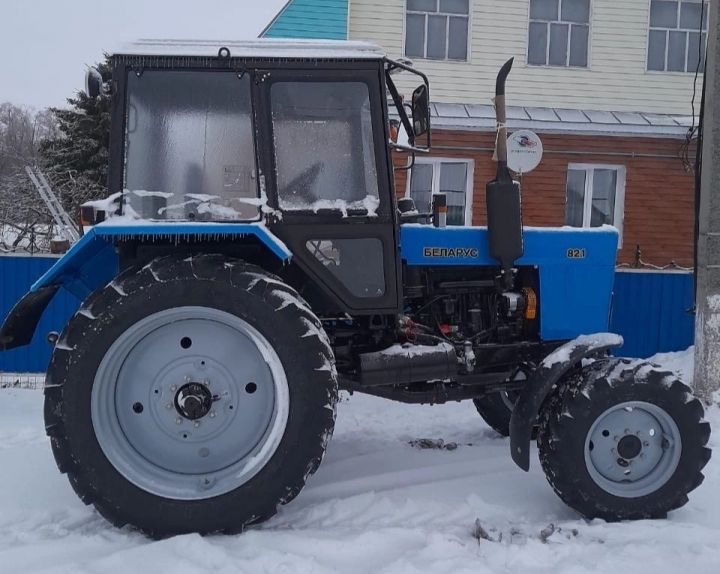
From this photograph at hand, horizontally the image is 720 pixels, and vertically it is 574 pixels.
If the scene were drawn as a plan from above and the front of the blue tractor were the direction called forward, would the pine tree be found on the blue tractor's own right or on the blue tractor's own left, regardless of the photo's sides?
on the blue tractor's own left

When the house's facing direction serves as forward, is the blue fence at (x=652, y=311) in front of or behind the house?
in front

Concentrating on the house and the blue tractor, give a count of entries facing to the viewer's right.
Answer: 1

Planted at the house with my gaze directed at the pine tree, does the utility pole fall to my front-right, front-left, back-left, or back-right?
back-left

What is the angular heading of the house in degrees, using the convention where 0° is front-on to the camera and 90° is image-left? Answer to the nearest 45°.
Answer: approximately 0°

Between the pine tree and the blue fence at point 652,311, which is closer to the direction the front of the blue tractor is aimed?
the blue fence

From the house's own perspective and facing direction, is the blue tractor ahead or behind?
ahead

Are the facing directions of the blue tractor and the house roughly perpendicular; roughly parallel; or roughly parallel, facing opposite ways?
roughly perpendicular

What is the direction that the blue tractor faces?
to the viewer's right

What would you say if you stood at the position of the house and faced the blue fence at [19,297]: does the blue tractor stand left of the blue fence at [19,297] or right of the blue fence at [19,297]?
left
